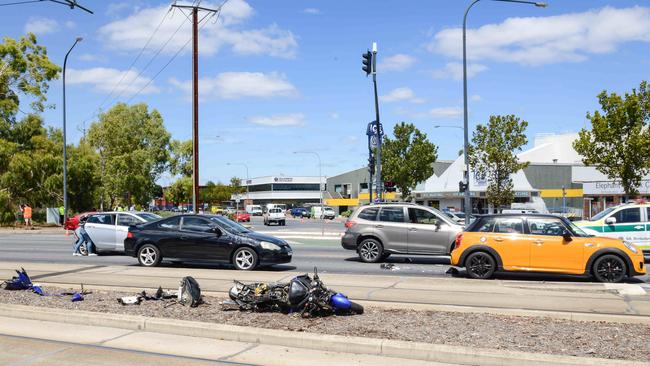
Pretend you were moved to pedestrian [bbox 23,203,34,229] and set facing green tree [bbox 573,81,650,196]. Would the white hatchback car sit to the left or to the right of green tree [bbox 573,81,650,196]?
right

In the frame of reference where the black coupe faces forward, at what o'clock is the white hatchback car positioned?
The white hatchback car is roughly at 8 o'clock from the black coupe.

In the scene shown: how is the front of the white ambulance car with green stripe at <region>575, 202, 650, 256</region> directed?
to the viewer's left

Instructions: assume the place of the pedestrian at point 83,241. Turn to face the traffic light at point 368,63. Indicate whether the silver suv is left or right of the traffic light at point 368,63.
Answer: right

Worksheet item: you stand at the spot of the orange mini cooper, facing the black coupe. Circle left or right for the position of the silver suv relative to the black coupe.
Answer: right

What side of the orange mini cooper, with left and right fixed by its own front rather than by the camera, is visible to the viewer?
right

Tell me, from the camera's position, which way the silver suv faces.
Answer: facing to the right of the viewer

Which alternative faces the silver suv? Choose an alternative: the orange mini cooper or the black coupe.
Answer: the black coupe

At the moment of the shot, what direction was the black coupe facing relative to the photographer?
facing to the right of the viewer

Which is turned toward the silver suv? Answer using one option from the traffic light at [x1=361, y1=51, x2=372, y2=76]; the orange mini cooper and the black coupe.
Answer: the black coupe
